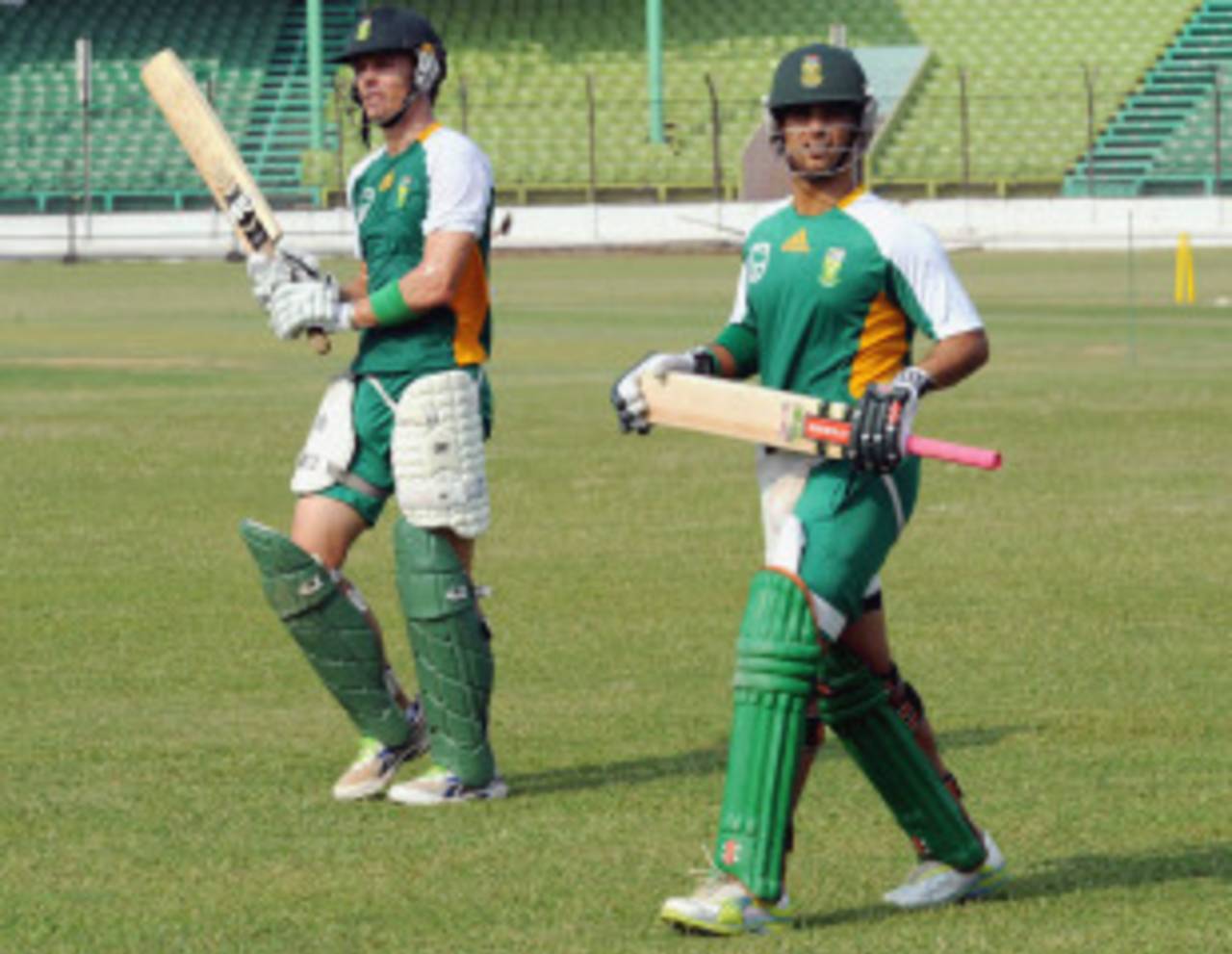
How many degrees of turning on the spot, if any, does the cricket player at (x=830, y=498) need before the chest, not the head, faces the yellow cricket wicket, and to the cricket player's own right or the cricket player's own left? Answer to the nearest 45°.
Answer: approximately 135° to the cricket player's own right

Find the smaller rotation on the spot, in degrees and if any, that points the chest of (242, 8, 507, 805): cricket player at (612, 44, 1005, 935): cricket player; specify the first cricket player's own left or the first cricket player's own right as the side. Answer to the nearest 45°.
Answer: approximately 90° to the first cricket player's own left

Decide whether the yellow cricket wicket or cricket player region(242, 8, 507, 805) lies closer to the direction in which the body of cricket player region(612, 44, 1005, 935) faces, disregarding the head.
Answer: the cricket player

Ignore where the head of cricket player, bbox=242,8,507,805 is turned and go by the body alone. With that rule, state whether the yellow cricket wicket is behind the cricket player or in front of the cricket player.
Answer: behind

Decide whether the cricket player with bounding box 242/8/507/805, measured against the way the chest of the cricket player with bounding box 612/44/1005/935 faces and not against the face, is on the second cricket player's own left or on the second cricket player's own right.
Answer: on the second cricket player's own right

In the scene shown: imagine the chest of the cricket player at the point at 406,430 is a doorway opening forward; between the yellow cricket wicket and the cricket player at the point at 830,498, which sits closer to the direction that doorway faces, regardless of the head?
the cricket player

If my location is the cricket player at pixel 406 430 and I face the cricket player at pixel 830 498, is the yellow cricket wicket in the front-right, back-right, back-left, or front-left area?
back-left

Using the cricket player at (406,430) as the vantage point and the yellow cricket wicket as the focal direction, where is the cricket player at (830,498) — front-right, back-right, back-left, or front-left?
back-right
